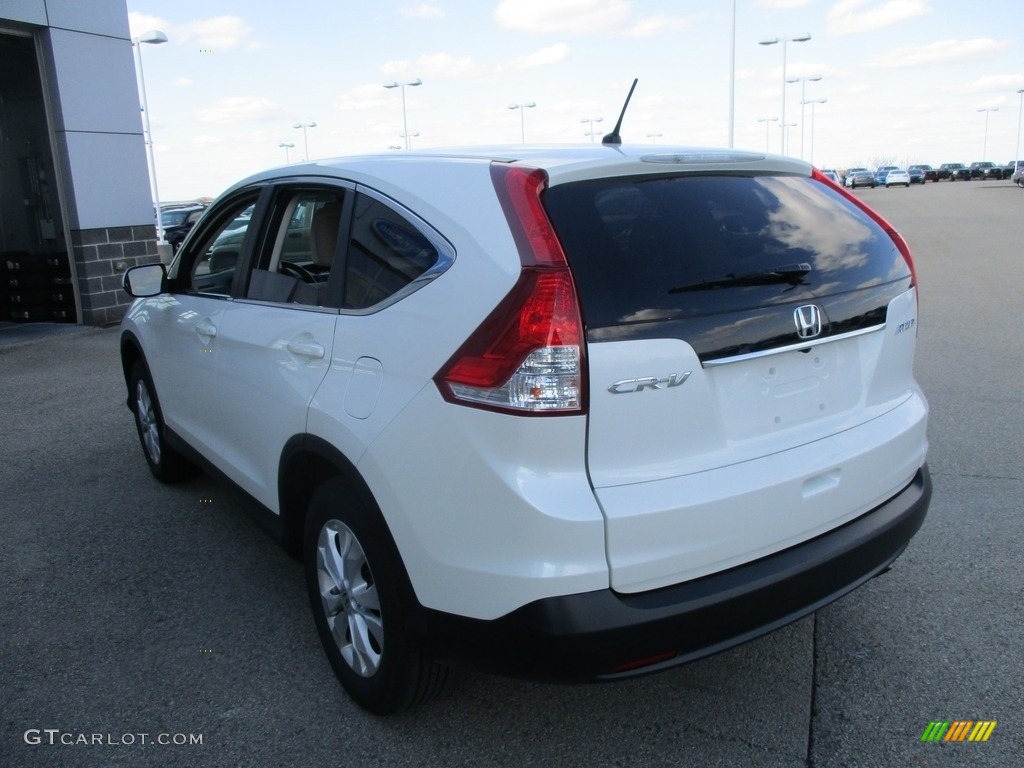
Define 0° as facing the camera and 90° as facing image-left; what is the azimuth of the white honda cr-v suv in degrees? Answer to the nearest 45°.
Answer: approximately 135°

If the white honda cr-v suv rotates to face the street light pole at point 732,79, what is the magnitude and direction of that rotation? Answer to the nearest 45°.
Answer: approximately 45° to its right

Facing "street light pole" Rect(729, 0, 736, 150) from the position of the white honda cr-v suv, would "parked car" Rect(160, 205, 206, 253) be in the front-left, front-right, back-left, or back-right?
front-left

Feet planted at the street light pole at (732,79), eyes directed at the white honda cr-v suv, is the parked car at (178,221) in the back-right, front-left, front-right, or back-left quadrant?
front-right

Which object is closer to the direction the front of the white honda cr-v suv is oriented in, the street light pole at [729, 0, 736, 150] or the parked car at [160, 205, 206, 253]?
the parked car

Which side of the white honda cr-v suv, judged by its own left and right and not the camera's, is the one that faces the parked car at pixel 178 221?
front
